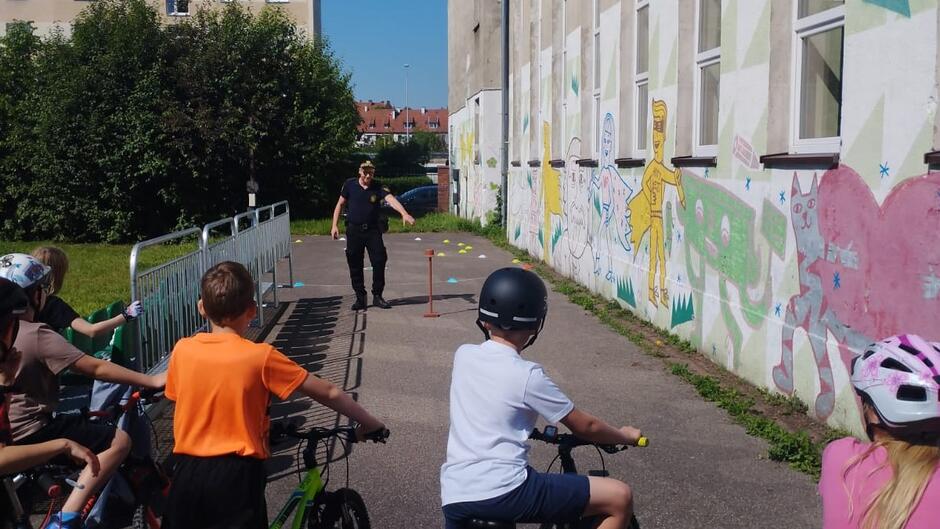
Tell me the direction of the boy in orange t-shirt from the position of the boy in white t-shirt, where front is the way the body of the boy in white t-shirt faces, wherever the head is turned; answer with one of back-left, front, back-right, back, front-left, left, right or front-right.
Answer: back-left

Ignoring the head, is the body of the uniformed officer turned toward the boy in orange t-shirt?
yes

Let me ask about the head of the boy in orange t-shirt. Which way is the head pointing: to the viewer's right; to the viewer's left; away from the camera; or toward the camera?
away from the camera

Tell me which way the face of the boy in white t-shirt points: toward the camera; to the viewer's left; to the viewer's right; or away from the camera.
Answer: away from the camera

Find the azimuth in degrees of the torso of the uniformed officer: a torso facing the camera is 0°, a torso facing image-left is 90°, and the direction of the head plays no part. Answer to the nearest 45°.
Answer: approximately 0°

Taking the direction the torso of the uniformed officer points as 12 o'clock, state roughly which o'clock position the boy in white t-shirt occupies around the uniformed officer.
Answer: The boy in white t-shirt is roughly at 12 o'clock from the uniformed officer.

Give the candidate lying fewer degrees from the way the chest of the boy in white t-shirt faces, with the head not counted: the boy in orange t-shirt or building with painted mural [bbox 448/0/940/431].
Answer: the building with painted mural

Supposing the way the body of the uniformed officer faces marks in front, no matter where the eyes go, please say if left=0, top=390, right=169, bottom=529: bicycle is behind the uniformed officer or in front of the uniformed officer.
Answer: in front

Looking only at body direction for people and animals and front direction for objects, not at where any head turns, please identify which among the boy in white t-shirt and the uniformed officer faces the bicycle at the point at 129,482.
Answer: the uniformed officer

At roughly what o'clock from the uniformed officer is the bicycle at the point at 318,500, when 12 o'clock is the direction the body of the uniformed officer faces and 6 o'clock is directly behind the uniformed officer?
The bicycle is roughly at 12 o'clock from the uniformed officer.

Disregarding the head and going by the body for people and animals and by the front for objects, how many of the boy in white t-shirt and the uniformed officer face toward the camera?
1

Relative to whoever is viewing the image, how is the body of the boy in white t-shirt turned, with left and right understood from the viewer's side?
facing away from the viewer and to the right of the viewer

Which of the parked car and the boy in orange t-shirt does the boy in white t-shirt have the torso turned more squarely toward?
the parked car

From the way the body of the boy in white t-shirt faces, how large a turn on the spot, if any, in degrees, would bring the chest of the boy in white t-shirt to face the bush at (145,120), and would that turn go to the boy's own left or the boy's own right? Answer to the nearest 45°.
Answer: approximately 90° to the boy's own left
